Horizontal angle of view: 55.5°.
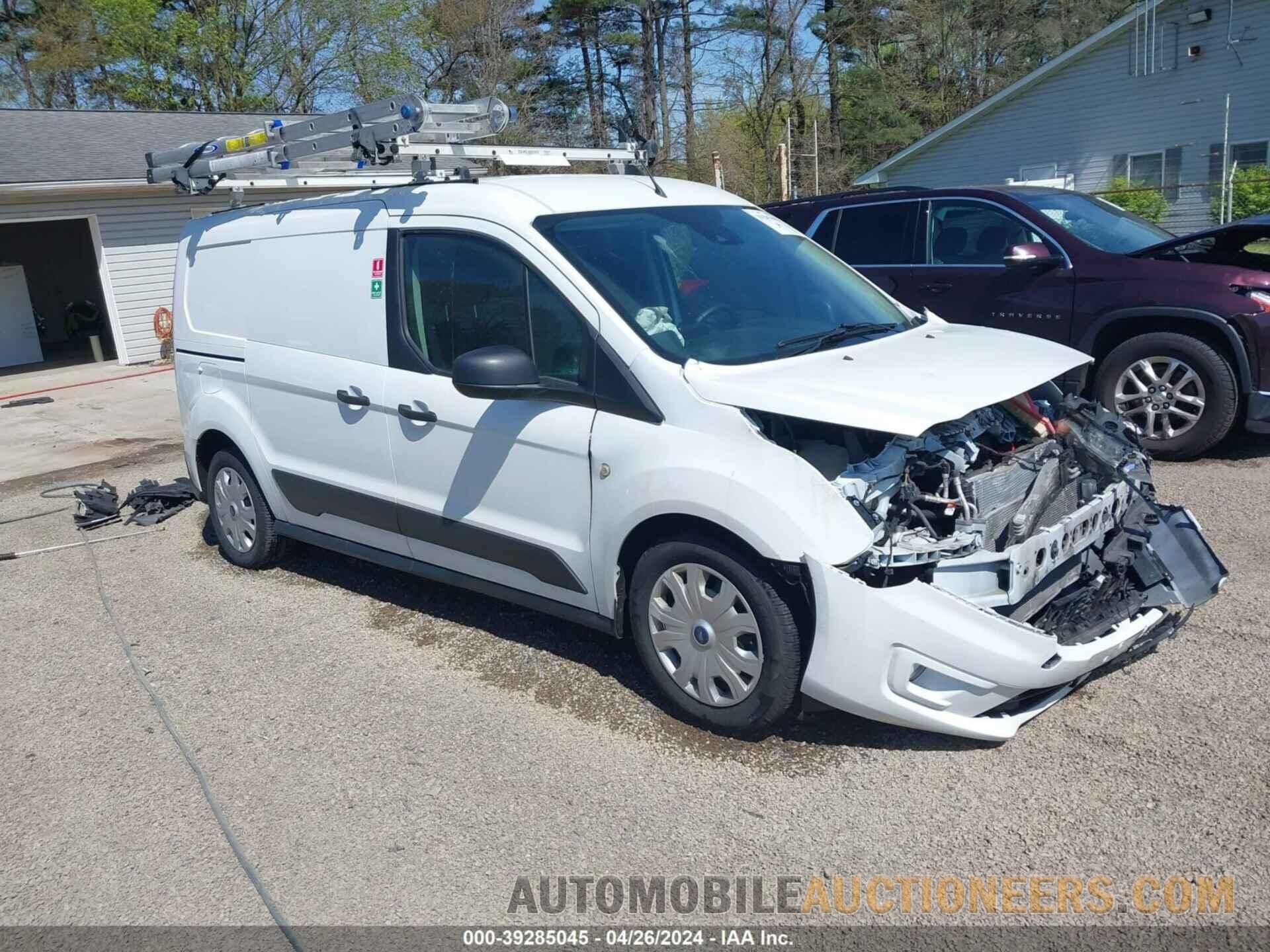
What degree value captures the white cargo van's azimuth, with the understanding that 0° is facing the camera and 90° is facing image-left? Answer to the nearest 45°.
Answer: approximately 315°

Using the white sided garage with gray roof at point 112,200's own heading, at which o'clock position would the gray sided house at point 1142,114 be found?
the gray sided house at point 1142,114 is roughly at 9 o'clock from the white sided garage with gray roof at point 112,200.

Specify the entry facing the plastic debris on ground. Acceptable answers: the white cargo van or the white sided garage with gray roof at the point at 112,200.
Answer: the white sided garage with gray roof

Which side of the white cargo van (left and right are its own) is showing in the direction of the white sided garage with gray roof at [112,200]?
back

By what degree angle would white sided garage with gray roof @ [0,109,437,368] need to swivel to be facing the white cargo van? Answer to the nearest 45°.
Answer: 0° — it already faces it

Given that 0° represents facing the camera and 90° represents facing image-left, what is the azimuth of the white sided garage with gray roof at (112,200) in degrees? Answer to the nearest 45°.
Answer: approximately 0°

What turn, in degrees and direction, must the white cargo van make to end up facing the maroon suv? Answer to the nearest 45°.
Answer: approximately 90° to its left

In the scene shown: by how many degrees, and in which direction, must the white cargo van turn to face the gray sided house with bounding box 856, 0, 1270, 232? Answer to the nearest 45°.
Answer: approximately 90° to its left

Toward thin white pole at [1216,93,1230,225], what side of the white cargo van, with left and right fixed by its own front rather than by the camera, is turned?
left

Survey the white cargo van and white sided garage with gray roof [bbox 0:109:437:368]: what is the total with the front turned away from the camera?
0
